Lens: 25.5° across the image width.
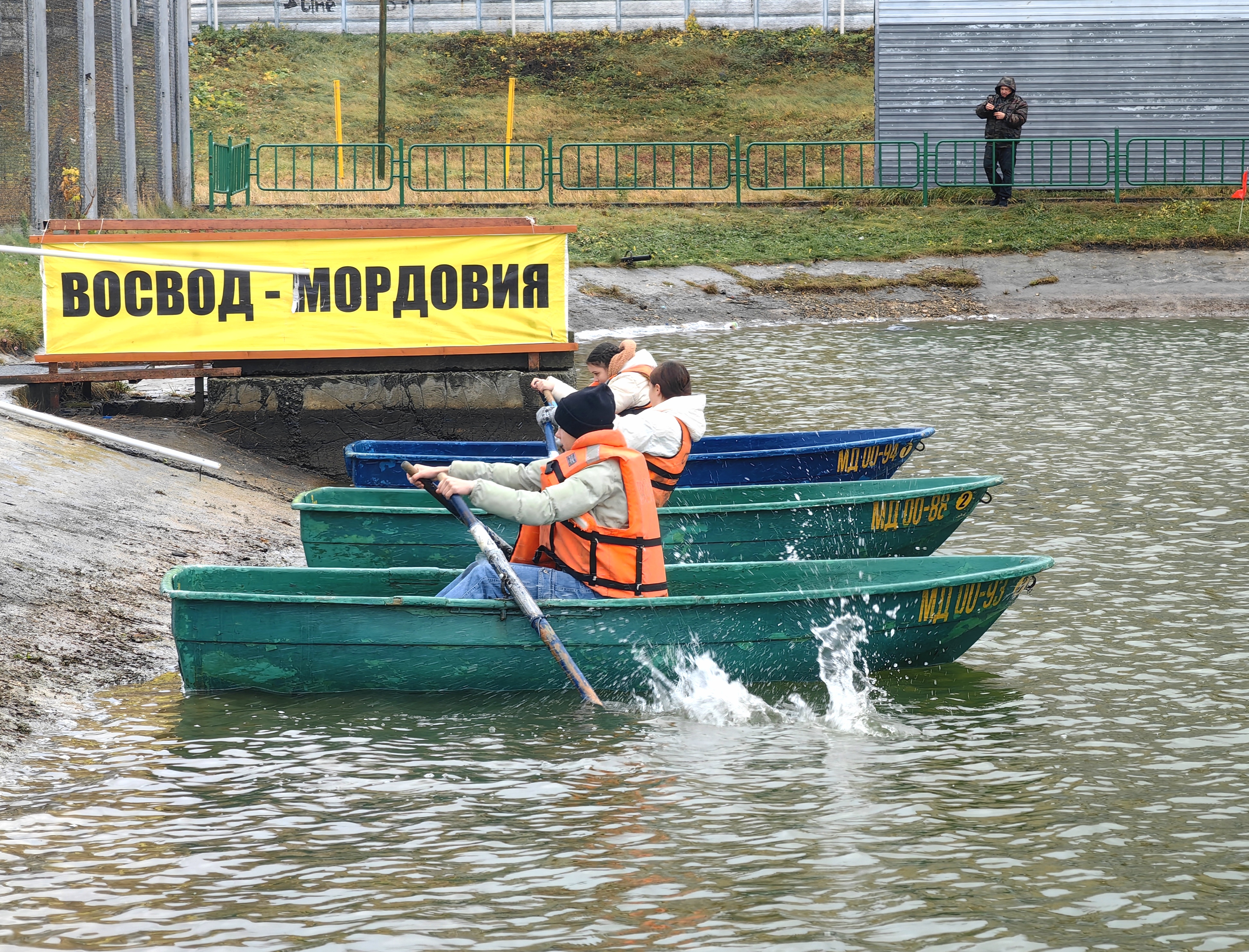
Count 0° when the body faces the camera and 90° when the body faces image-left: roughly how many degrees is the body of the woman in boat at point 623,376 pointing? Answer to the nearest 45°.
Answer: approximately 90°

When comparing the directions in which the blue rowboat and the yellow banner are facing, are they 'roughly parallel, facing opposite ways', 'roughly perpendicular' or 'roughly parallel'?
roughly perpendicular

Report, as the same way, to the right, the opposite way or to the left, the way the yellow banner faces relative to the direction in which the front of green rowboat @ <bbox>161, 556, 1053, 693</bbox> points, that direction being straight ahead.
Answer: to the right

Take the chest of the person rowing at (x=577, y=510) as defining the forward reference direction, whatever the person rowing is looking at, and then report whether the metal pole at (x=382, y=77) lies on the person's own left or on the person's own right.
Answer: on the person's own right

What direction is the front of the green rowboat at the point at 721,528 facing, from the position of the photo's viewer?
facing to the right of the viewer

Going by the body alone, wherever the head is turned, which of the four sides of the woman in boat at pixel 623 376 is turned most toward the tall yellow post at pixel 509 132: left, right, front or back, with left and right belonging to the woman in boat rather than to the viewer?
right

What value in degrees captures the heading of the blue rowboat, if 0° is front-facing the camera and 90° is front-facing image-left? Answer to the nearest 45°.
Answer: approximately 270°

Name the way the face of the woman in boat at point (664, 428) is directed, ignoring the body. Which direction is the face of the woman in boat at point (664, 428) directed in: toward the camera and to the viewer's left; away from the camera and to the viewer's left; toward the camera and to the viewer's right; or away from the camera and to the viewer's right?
away from the camera and to the viewer's left

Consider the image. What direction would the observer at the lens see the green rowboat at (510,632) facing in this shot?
facing to the right of the viewer

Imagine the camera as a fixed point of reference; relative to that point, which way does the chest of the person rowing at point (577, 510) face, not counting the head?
to the viewer's left

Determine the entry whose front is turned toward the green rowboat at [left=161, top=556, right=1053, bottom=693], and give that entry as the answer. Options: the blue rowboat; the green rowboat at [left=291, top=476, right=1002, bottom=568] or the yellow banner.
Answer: the yellow banner

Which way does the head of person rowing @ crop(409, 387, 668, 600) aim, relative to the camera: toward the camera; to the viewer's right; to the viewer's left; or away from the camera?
to the viewer's left

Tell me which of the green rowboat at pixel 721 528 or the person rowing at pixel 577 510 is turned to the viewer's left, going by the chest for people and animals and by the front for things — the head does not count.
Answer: the person rowing
